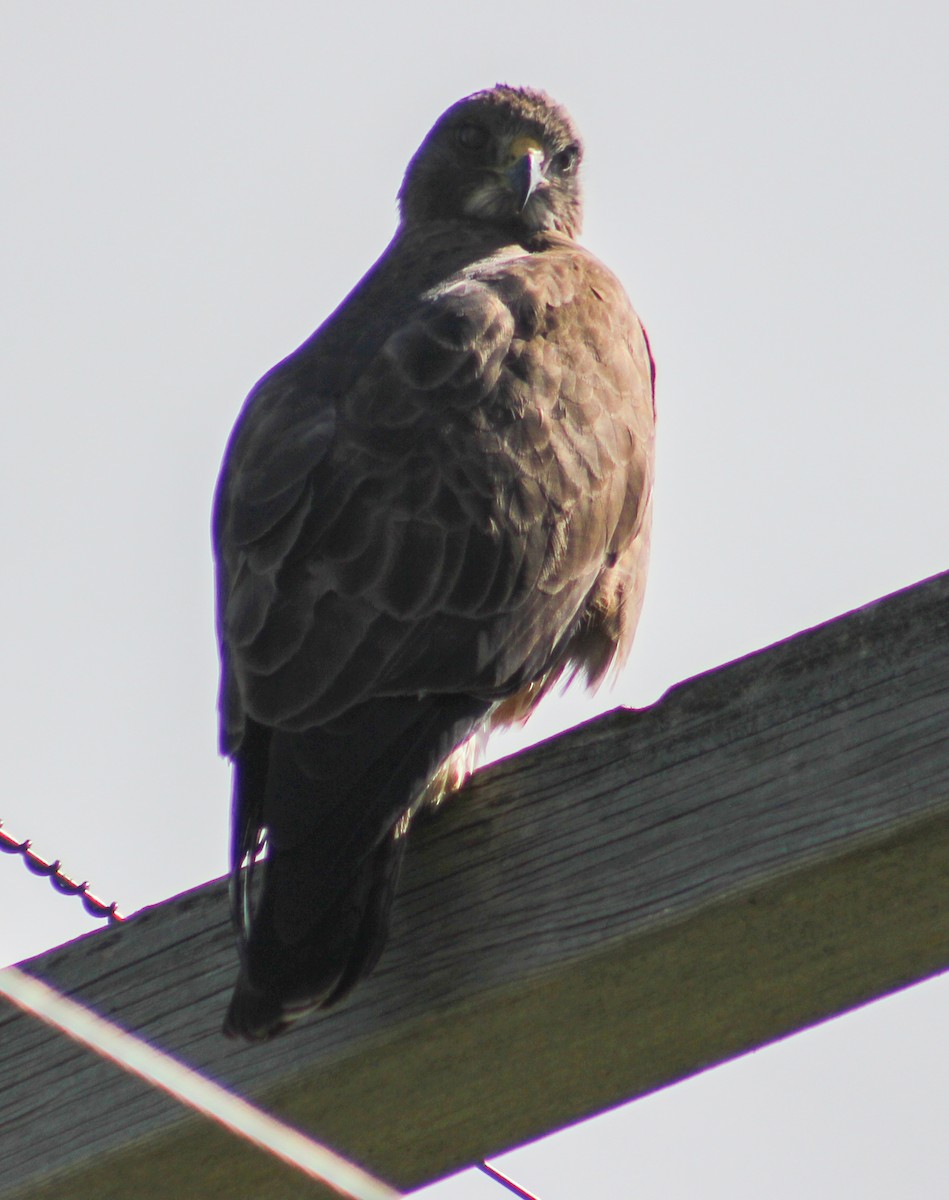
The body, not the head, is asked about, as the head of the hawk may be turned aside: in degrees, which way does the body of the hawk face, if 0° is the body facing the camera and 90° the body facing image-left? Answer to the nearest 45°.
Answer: approximately 225°
